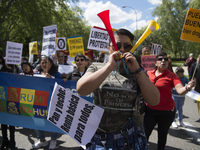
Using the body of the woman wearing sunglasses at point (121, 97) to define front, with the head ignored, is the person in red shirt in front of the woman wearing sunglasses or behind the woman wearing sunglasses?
behind

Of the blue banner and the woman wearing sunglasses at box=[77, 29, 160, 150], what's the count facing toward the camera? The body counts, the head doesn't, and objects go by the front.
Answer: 2

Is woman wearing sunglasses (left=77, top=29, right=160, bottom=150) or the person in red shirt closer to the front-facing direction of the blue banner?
the woman wearing sunglasses

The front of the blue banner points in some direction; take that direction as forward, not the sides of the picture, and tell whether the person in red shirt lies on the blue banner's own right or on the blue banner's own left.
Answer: on the blue banner's own left

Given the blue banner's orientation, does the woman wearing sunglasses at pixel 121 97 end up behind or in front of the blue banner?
in front

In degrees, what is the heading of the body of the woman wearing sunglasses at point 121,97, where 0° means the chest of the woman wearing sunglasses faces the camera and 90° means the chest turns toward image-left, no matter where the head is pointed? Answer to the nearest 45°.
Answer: approximately 0°
